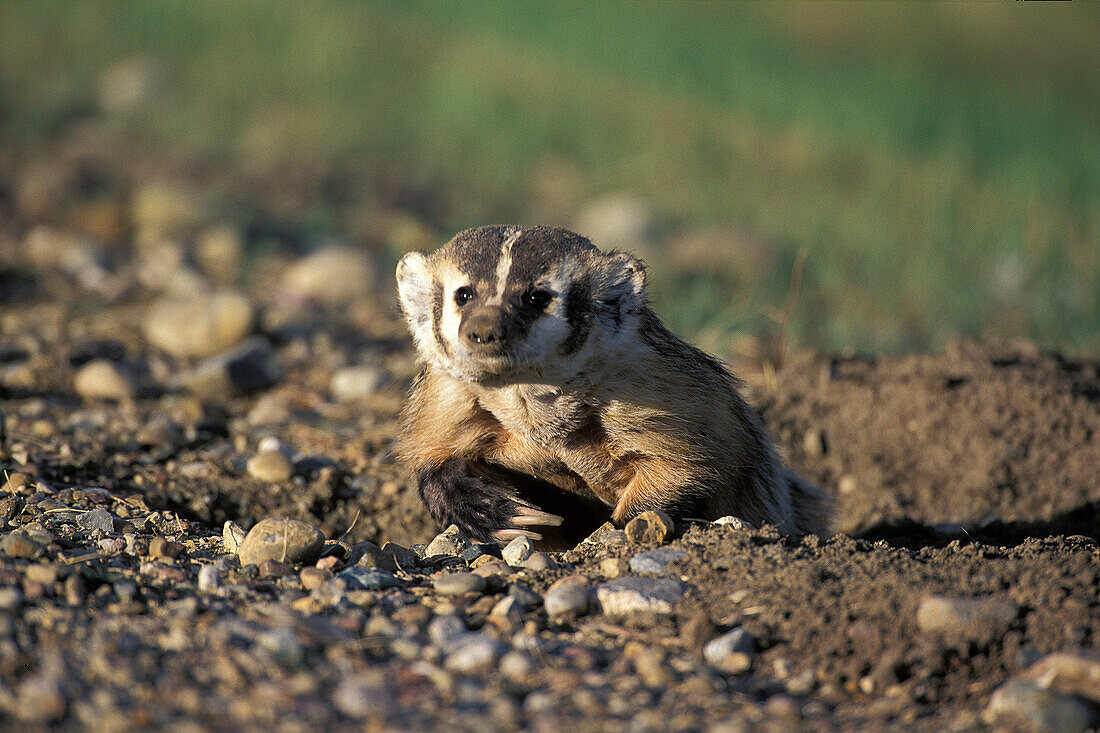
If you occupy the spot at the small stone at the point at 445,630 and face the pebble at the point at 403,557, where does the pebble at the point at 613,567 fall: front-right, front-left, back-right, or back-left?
front-right

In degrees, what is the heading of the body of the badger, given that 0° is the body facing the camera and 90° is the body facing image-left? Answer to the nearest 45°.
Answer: approximately 45°

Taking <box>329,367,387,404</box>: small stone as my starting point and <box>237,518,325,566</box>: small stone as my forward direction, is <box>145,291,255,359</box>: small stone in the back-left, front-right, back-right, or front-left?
back-right

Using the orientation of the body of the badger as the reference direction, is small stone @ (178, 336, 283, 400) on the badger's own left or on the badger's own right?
on the badger's own right

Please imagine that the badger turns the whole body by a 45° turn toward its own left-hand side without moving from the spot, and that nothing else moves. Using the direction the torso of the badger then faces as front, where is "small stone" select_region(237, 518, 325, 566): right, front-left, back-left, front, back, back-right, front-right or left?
front-right

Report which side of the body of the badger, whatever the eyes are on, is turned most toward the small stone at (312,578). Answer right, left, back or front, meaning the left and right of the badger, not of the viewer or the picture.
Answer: front

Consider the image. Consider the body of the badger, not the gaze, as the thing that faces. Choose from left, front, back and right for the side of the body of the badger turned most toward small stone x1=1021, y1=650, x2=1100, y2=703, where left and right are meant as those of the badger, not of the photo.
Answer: left

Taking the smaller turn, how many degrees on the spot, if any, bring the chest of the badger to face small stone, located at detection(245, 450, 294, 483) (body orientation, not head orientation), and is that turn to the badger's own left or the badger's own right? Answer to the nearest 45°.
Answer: approximately 90° to the badger's own right

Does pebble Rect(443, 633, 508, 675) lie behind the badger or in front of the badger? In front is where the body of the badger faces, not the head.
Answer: in front

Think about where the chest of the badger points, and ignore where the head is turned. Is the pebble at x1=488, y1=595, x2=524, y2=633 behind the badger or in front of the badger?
in front
